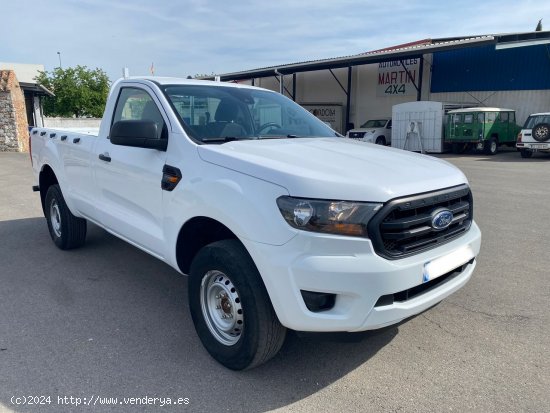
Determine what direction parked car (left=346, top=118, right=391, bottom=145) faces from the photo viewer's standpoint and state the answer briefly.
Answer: facing the viewer and to the left of the viewer

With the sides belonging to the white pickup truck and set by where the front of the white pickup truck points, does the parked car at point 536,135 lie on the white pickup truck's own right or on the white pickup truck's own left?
on the white pickup truck's own left

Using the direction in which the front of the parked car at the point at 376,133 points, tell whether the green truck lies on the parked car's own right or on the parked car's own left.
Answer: on the parked car's own left

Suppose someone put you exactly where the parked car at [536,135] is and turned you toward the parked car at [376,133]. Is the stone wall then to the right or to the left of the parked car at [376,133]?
left

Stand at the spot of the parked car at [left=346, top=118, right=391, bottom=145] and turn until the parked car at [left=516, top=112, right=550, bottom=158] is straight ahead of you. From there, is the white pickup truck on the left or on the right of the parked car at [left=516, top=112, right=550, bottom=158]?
right

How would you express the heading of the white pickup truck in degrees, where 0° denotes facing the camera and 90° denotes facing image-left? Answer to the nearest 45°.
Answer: approximately 315°

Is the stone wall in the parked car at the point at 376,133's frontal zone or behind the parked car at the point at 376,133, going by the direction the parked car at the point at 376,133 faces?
frontal zone

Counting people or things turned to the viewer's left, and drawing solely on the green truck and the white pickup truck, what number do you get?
0

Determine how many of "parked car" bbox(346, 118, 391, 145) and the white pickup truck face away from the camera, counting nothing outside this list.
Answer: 0

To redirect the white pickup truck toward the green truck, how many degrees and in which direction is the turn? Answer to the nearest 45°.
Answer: approximately 90° to its left
